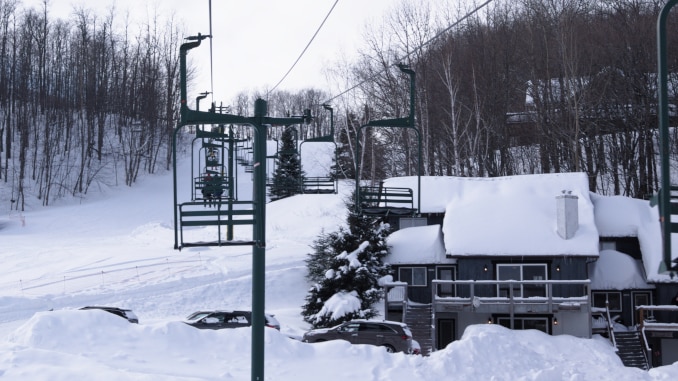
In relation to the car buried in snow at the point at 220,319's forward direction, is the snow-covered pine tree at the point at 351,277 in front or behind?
behind

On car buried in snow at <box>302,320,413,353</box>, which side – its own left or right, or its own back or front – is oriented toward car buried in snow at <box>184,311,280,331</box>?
front

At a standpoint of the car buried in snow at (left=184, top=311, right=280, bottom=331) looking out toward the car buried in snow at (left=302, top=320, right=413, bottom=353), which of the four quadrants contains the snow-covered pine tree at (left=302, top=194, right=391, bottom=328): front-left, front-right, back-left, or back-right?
front-left

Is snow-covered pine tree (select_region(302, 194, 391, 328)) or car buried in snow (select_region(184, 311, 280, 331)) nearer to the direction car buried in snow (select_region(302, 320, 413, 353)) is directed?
the car buried in snow

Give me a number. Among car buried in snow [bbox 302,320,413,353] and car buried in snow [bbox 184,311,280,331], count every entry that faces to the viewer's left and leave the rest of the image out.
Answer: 2

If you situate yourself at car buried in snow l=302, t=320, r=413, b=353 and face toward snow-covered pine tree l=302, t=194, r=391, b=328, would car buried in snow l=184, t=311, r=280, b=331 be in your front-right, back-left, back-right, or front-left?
front-left

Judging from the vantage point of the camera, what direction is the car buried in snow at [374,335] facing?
facing to the left of the viewer

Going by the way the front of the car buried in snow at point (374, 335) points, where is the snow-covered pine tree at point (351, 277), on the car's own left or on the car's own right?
on the car's own right

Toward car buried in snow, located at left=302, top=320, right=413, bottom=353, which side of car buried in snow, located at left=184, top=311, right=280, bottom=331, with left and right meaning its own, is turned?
back

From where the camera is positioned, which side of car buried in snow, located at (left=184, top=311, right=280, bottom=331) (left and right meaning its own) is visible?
left

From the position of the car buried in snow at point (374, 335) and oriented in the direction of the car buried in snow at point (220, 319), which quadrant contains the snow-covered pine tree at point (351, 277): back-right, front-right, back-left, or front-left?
front-right
